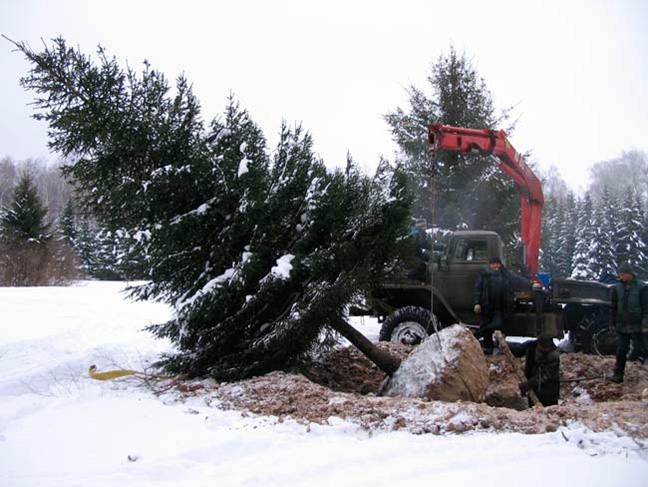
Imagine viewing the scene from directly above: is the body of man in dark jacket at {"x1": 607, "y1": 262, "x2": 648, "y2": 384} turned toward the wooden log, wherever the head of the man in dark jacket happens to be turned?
yes

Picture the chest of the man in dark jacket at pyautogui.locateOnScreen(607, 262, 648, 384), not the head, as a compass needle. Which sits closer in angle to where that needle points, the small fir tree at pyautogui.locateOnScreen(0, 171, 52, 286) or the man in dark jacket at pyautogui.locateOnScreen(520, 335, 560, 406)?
the man in dark jacket

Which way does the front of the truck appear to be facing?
to the viewer's left

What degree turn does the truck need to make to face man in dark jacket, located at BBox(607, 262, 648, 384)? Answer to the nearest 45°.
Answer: approximately 135° to its left

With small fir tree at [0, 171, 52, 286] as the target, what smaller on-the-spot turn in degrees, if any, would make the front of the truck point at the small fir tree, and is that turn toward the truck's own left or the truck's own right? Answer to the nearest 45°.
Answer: approximately 45° to the truck's own right

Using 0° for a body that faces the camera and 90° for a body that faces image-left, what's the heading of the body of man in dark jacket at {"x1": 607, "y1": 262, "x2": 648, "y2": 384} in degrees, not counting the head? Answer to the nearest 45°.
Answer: approximately 45°

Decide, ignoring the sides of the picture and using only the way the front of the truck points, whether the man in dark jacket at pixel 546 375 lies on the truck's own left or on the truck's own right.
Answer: on the truck's own left
